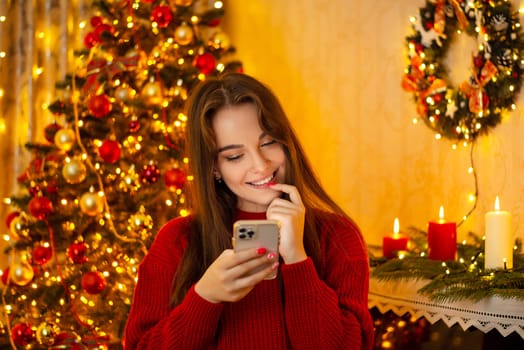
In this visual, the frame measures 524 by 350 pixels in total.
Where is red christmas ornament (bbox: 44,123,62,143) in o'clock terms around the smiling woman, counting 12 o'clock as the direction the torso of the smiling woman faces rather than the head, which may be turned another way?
The red christmas ornament is roughly at 5 o'clock from the smiling woman.

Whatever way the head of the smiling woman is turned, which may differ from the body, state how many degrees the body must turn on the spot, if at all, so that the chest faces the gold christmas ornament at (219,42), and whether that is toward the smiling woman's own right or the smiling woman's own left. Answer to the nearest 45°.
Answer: approximately 180°

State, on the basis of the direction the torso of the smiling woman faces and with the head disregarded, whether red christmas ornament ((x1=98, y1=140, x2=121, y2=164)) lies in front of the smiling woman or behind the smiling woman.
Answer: behind

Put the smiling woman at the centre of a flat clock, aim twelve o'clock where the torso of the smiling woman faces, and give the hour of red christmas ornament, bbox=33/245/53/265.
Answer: The red christmas ornament is roughly at 5 o'clock from the smiling woman.

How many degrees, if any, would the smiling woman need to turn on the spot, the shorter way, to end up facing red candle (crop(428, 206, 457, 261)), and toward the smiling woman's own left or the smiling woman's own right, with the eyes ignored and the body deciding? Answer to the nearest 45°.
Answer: approximately 135° to the smiling woman's own left

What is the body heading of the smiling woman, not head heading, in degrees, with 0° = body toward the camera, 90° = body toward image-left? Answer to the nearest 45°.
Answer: approximately 0°

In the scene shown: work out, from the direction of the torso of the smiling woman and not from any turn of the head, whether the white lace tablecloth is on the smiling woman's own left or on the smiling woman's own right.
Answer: on the smiling woman's own left

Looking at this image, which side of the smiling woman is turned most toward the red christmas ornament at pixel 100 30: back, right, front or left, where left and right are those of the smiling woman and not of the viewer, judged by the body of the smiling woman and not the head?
back
